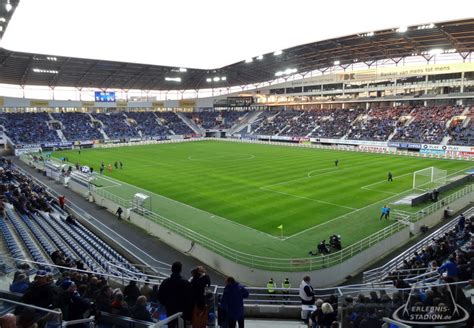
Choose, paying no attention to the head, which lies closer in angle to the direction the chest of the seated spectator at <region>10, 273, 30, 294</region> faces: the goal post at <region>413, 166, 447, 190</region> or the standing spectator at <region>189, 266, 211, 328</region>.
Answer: the goal post

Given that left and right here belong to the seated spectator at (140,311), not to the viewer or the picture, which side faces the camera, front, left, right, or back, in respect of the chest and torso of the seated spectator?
back

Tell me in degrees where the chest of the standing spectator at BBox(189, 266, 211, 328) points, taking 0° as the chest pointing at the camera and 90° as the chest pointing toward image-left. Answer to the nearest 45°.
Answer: approximately 180°

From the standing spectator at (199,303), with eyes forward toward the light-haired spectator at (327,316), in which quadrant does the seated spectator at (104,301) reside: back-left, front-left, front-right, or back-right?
back-left

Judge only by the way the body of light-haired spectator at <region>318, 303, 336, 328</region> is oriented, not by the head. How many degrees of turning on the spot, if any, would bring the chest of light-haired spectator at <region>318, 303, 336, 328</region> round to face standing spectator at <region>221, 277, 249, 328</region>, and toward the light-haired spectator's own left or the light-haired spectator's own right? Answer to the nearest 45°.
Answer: approximately 90° to the light-haired spectator's own left

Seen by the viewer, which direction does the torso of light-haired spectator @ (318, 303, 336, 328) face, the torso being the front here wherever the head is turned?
away from the camera
